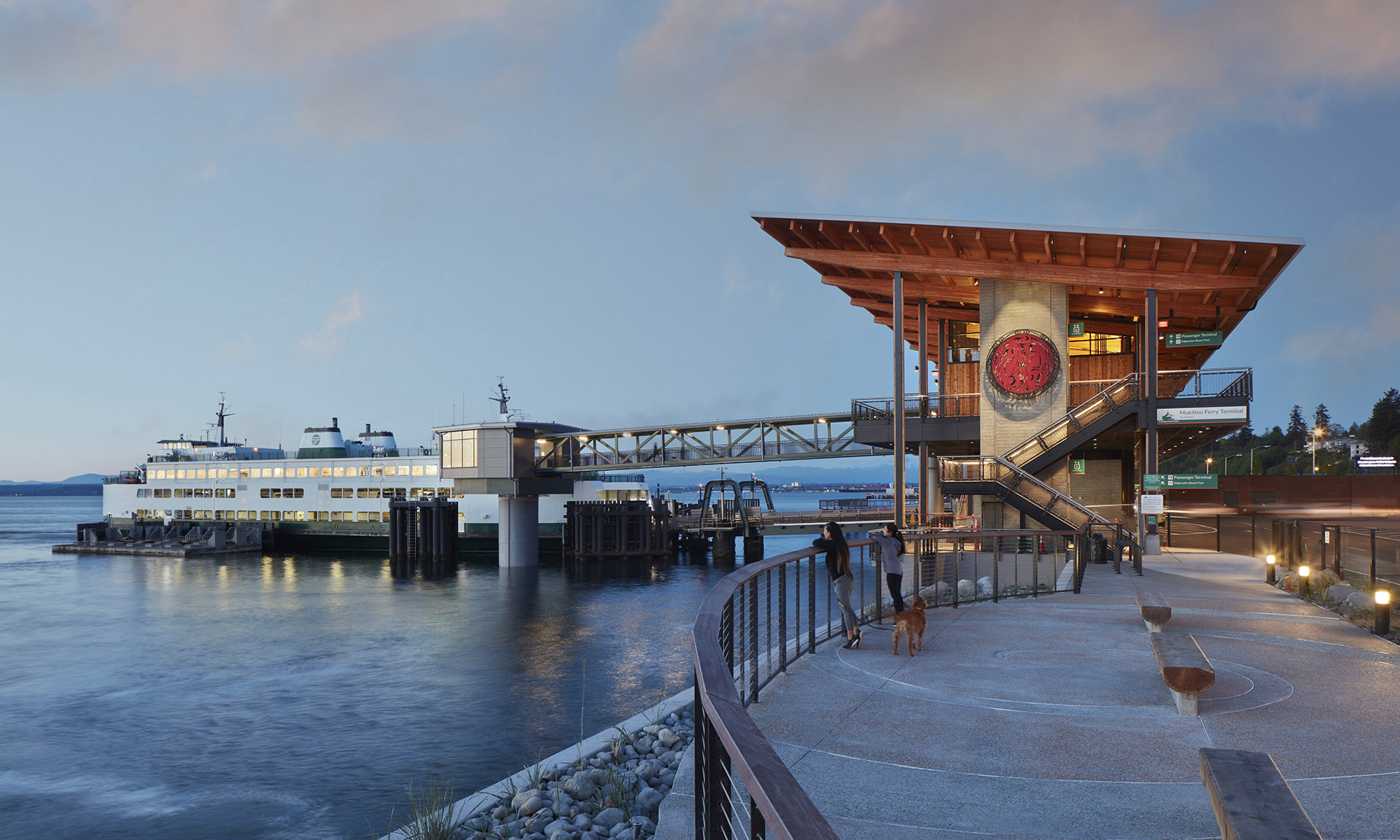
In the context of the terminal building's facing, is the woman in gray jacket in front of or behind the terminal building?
in front

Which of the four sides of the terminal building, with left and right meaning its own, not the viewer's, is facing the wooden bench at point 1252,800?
front

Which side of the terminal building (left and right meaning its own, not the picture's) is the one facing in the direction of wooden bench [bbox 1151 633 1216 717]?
front

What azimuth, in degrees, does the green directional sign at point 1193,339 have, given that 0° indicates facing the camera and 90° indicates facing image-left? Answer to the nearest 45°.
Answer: approximately 0°

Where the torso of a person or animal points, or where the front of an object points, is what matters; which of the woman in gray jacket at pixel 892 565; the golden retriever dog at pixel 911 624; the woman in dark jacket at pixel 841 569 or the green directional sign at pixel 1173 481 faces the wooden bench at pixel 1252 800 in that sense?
the green directional sign

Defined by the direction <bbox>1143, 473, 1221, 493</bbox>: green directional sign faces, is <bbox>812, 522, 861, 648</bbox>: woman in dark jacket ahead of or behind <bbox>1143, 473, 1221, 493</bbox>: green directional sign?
ahead

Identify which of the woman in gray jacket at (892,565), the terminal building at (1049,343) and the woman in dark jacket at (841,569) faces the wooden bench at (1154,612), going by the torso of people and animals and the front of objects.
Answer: the terminal building
